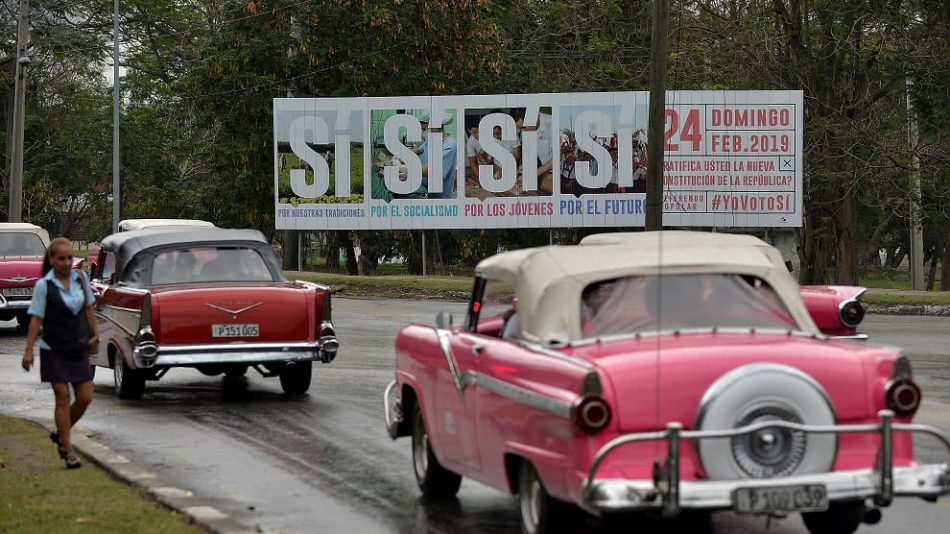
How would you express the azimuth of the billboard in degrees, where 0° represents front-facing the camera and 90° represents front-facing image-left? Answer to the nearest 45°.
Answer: approximately 0°

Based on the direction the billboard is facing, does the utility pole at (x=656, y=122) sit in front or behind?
in front

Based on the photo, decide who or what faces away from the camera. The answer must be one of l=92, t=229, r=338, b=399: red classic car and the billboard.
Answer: the red classic car

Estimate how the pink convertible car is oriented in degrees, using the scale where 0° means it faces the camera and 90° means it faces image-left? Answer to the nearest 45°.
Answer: approximately 135°

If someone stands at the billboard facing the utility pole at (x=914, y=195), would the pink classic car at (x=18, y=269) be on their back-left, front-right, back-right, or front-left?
back-right

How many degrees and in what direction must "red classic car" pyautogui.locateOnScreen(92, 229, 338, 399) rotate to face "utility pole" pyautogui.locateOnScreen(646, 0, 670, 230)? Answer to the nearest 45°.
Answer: approximately 45° to its right

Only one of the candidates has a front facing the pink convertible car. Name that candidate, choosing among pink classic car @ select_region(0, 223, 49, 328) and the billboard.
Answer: the billboard

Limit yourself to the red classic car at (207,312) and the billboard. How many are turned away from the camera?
1

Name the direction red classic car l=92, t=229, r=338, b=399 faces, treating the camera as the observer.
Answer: facing away from the viewer
